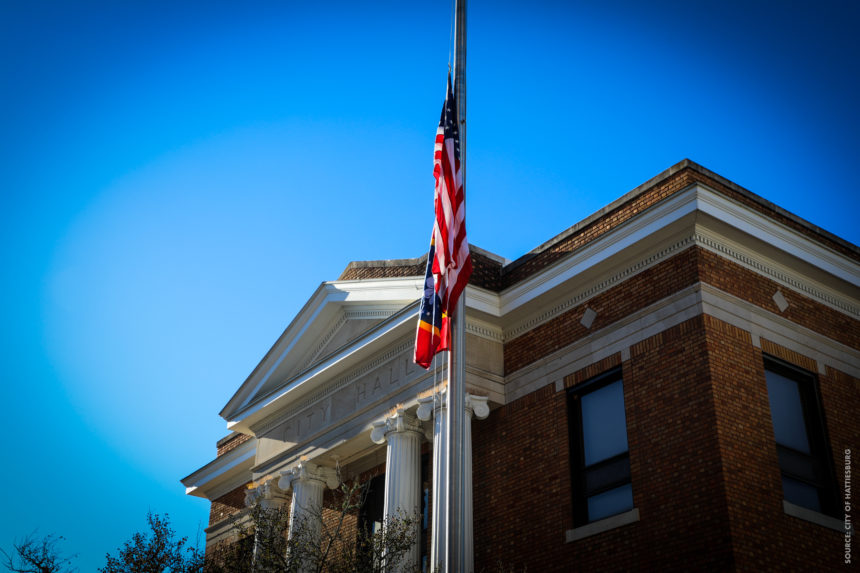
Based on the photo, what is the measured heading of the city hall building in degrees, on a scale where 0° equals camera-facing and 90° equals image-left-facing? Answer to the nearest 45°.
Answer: approximately 45°

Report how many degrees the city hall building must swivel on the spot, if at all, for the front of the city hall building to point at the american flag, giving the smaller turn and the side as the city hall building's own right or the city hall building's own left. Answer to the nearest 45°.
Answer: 0° — it already faces it
